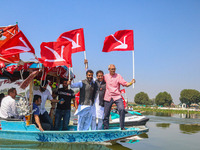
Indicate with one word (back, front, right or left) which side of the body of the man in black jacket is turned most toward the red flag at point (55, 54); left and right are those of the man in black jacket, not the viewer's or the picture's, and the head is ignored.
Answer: right

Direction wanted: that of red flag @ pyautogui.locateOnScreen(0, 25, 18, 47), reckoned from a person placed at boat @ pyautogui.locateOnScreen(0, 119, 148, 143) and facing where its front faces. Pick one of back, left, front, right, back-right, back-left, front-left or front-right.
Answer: back-left

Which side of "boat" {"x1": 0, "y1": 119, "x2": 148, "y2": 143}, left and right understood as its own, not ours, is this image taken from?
right

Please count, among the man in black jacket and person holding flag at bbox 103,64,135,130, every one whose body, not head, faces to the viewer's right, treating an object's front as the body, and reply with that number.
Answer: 0

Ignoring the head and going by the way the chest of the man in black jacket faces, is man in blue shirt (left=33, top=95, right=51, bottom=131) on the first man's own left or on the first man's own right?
on the first man's own right

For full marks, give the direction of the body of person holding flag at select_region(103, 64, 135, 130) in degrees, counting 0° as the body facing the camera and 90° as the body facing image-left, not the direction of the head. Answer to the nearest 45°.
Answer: approximately 0°

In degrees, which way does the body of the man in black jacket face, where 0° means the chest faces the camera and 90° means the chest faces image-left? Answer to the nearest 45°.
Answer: approximately 0°

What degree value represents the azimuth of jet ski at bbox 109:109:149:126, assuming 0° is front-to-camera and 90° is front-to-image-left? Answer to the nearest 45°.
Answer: approximately 270°
